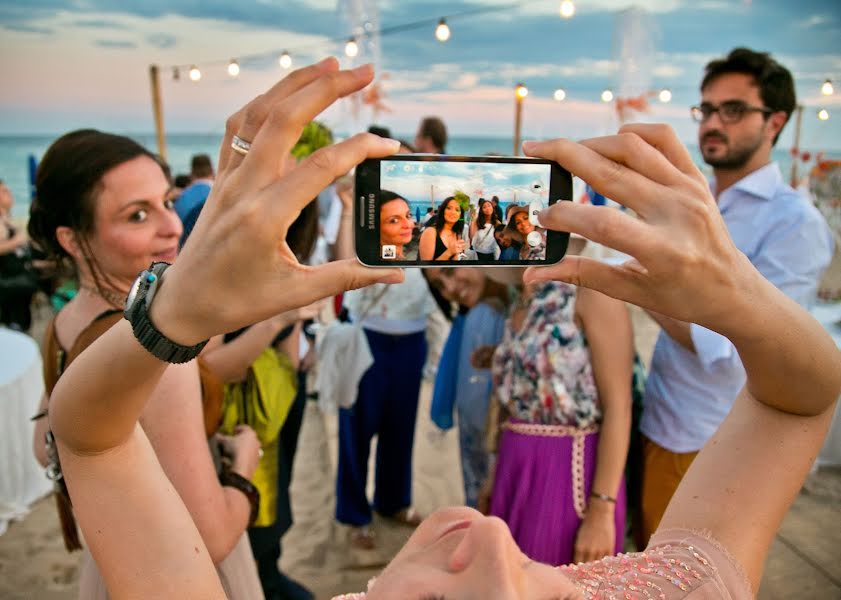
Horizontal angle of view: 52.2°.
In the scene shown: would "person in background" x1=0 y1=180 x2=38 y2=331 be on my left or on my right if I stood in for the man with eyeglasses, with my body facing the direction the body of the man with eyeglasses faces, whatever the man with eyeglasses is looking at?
on my right

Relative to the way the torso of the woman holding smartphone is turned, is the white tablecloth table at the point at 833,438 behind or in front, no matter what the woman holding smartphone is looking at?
in front

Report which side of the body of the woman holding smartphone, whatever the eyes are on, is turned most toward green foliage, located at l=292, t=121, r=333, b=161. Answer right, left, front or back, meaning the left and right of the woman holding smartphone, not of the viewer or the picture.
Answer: front

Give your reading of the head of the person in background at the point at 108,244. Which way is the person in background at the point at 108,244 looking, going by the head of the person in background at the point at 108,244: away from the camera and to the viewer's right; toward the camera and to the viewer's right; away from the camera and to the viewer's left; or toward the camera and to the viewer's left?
toward the camera and to the viewer's right

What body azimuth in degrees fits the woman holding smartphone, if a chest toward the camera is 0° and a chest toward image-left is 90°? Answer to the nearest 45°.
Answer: approximately 180°

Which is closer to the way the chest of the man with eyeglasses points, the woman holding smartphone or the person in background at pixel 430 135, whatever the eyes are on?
the woman holding smartphone

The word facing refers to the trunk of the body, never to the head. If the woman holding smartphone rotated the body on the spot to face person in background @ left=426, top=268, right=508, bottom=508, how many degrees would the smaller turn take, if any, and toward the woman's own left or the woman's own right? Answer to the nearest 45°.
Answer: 0° — they already face them

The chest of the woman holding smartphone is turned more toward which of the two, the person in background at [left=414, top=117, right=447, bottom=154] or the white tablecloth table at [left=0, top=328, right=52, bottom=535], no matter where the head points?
the person in background

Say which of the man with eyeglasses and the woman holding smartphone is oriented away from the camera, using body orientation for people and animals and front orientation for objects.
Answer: the woman holding smartphone

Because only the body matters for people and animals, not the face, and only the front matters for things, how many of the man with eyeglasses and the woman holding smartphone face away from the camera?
1
